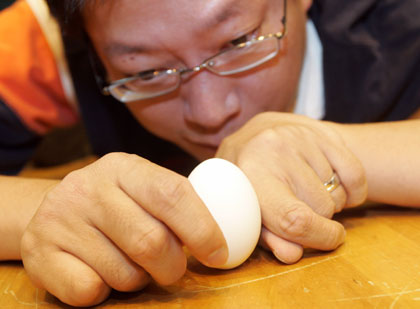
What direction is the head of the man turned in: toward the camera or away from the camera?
toward the camera

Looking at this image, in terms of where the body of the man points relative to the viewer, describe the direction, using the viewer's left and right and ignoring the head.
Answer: facing the viewer
